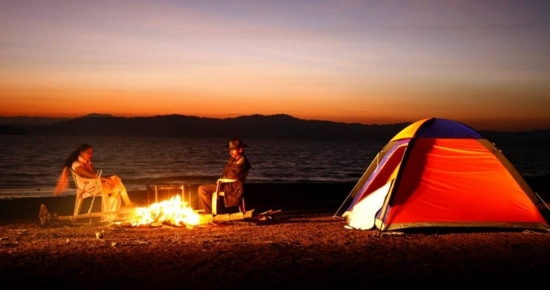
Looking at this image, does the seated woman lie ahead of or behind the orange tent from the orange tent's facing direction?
ahead

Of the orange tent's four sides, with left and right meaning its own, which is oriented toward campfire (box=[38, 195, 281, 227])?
front

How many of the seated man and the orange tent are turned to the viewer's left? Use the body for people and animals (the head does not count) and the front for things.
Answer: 2

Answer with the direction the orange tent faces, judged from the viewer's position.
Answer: facing to the left of the viewer

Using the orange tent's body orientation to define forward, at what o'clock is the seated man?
The seated man is roughly at 12 o'clock from the orange tent.

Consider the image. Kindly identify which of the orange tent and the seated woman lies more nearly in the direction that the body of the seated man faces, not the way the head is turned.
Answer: the seated woman

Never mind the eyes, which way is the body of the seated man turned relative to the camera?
to the viewer's left

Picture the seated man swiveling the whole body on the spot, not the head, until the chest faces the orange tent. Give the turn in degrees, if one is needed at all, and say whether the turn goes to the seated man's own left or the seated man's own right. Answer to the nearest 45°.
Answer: approximately 180°

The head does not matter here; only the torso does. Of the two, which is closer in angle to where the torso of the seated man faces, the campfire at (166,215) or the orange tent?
the campfire

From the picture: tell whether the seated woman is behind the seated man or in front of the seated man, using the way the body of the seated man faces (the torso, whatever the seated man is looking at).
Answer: in front
